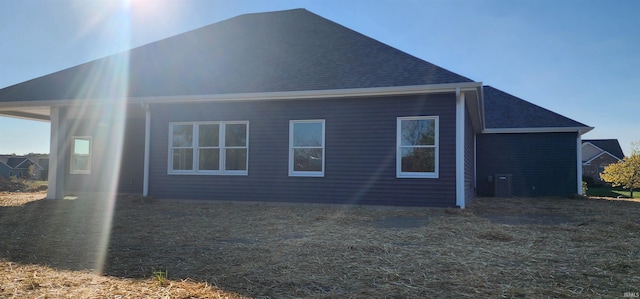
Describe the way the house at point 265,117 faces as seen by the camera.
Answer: facing away from the viewer

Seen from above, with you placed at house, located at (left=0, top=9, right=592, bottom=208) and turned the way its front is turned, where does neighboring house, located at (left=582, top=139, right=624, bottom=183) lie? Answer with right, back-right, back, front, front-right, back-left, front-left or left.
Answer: front-right

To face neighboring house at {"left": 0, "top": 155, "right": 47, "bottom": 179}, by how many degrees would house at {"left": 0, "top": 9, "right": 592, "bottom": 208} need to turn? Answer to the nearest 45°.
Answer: approximately 45° to its left
